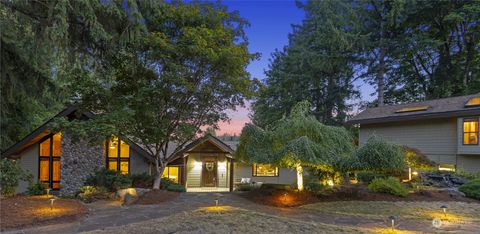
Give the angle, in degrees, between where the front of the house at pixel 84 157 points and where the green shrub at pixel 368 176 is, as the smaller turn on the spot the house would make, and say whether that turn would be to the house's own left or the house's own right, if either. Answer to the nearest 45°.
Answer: approximately 90° to the house's own left

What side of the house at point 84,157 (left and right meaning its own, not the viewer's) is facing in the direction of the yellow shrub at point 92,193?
front

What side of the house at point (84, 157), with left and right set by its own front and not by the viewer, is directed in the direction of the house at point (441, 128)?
left

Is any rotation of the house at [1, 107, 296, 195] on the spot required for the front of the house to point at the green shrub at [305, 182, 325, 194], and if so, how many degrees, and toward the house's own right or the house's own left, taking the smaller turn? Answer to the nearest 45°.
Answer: approximately 45° to the house's own left

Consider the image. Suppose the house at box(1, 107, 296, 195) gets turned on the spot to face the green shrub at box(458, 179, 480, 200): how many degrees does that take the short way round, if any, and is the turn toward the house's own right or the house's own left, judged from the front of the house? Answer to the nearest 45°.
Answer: approximately 45° to the house's own left

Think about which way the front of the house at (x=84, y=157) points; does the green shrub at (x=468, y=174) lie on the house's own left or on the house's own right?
on the house's own left

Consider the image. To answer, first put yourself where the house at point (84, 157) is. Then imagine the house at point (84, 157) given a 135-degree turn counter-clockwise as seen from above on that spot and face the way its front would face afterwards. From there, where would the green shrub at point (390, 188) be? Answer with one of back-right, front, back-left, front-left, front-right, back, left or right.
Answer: right

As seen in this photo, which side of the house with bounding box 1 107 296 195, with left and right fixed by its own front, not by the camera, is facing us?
front

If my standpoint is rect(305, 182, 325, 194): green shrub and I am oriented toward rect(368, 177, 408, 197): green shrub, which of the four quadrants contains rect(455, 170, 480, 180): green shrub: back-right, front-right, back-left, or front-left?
front-left

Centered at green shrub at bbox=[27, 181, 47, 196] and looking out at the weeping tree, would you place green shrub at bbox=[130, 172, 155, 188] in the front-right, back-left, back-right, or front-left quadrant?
front-left
